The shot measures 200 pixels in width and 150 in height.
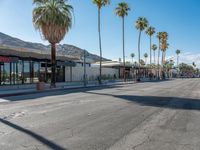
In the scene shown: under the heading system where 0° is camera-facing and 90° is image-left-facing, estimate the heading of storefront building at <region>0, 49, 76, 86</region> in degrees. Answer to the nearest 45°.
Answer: approximately 315°

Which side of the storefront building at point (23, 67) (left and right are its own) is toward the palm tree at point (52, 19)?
front
